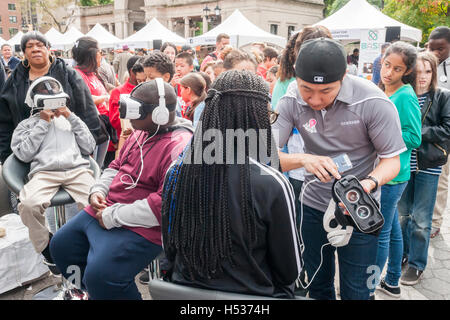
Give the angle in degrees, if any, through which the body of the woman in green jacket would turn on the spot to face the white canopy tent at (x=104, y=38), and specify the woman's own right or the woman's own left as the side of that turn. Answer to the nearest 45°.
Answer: approximately 90° to the woman's own right

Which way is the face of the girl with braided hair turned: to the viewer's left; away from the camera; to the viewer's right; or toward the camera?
away from the camera

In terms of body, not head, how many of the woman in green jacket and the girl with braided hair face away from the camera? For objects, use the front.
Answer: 1

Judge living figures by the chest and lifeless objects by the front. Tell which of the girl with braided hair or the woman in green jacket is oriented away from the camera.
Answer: the girl with braided hair

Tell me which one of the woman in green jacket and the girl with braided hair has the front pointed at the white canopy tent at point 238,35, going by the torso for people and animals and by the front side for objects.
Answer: the girl with braided hair

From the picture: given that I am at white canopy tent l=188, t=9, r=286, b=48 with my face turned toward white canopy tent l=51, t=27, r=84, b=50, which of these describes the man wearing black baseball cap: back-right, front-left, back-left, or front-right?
back-left

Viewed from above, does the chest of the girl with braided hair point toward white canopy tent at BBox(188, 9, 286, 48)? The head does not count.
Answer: yes

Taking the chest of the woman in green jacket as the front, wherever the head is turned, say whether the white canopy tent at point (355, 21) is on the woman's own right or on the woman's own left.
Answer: on the woman's own right

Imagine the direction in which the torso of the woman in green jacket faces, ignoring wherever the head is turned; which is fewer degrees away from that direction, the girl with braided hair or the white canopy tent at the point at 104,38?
the girl with braided hair

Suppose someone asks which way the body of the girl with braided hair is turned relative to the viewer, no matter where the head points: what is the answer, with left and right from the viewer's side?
facing away from the viewer

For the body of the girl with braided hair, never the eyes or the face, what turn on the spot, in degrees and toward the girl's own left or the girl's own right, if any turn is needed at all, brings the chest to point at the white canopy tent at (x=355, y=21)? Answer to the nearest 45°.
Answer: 0° — they already face it

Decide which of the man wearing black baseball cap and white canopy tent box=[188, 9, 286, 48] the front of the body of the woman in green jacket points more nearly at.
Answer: the man wearing black baseball cap
